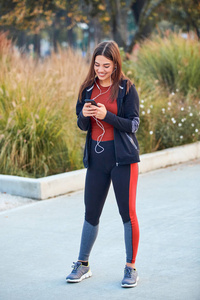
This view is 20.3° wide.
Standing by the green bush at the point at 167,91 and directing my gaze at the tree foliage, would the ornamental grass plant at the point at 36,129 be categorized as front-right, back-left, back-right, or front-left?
back-left

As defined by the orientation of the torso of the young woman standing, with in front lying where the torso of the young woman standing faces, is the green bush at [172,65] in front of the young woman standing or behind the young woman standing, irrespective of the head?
behind

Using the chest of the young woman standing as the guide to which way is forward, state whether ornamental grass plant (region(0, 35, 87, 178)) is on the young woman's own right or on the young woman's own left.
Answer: on the young woman's own right

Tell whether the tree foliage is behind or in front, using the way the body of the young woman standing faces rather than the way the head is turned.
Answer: behind

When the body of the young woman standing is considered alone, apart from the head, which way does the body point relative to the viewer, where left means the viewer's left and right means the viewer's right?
facing the viewer and to the left of the viewer
